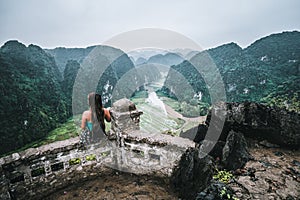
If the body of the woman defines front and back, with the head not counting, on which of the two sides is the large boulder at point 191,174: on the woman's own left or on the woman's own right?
on the woman's own right

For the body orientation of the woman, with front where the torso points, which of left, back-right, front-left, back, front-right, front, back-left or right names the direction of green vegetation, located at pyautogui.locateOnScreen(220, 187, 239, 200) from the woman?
back-right

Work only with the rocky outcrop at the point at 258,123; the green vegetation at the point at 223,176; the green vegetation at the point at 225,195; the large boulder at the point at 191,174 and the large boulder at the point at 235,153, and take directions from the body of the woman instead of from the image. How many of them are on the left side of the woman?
0

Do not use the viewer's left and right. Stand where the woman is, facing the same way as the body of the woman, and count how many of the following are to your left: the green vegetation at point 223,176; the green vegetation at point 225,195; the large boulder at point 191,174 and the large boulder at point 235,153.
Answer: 0

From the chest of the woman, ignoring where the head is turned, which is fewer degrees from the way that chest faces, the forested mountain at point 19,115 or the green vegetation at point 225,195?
the forested mountain

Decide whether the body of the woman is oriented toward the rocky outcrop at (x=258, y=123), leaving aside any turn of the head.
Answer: no

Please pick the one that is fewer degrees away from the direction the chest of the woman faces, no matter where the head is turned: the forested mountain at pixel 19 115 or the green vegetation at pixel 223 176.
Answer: the forested mountain

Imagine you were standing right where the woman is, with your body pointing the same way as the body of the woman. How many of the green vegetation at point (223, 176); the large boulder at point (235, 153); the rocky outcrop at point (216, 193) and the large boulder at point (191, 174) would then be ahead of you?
0

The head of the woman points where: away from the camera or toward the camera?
away from the camera

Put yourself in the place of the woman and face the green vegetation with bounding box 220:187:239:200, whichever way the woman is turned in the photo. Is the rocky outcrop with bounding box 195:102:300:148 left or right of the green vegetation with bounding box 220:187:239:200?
left

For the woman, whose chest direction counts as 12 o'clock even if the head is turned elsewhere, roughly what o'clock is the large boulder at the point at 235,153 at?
The large boulder is roughly at 4 o'clock from the woman.

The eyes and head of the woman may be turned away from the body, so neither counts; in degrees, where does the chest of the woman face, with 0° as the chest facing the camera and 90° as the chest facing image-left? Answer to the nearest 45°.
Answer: approximately 180°

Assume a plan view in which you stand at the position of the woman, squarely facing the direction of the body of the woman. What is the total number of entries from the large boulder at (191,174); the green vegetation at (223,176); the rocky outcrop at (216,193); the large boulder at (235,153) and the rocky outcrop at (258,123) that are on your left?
0

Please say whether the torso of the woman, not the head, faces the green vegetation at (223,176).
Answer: no

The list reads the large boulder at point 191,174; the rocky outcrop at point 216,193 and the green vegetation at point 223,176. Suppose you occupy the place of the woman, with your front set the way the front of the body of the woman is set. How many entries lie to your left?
0
